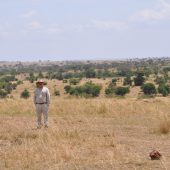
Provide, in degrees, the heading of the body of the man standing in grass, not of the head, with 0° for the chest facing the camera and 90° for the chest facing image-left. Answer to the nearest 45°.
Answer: approximately 0°

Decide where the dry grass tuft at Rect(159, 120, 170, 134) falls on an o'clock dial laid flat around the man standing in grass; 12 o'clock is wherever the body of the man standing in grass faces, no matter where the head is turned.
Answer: The dry grass tuft is roughly at 10 o'clock from the man standing in grass.
